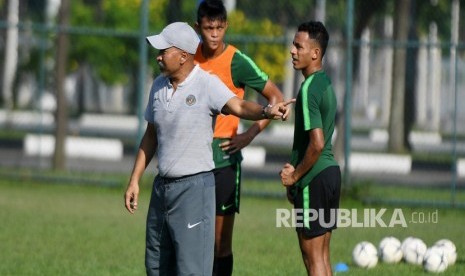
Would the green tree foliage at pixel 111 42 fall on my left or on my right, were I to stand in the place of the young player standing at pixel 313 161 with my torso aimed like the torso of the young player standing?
on my right

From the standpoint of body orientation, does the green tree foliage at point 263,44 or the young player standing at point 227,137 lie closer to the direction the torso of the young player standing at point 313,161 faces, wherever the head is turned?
the young player standing

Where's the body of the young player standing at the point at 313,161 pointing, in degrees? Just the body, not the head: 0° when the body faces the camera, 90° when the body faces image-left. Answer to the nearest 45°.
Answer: approximately 90°

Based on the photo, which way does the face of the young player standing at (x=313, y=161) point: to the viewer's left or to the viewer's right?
to the viewer's left

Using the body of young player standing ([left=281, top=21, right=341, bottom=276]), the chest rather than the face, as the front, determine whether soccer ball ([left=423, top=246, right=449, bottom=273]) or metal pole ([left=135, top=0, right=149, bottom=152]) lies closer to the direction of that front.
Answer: the metal pole
